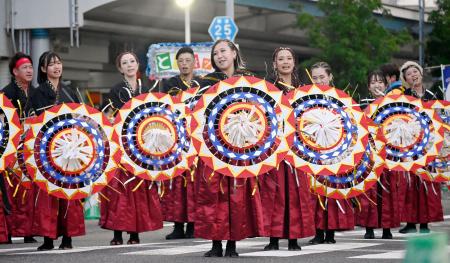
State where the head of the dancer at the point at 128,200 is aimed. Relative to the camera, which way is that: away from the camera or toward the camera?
toward the camera

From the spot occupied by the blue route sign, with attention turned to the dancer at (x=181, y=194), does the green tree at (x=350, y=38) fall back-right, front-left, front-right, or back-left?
back-left

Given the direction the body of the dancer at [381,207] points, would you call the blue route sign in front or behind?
behind

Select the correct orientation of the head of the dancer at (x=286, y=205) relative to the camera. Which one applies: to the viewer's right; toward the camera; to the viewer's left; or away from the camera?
toward the camera

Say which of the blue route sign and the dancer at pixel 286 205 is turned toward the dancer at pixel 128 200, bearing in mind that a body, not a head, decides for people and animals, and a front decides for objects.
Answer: the blue route sign

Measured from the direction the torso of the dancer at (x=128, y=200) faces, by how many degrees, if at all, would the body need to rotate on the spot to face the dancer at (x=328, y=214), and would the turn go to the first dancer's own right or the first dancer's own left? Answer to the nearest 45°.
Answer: approximately 90° to the first dancer's own left

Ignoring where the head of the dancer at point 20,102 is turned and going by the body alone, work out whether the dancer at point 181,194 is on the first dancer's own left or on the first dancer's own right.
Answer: on the first dancer's own left

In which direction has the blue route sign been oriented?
toward the camera

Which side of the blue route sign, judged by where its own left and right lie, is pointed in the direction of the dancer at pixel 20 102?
front

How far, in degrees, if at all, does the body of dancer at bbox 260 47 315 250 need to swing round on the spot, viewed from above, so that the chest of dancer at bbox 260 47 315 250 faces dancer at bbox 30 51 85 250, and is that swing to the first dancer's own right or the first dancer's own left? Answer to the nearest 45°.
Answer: approximately 90° to the first dancer's own right

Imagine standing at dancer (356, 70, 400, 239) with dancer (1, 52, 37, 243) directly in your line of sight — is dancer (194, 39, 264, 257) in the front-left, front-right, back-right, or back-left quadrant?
front-left

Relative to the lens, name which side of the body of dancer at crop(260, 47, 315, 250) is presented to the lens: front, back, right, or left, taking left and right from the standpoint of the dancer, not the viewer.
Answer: front

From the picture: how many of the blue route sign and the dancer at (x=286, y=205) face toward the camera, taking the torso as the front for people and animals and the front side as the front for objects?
2

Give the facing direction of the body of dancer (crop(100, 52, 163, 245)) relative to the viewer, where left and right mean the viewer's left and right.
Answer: facing the viewer

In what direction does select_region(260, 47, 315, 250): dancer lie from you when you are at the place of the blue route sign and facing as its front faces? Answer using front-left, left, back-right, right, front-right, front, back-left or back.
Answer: front

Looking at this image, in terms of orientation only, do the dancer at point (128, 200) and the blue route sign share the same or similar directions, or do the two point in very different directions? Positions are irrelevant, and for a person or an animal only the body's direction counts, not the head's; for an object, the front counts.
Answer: same or similar directions

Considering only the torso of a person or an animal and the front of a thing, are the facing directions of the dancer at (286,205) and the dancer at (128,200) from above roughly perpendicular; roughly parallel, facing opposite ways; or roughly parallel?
roughly parallel
